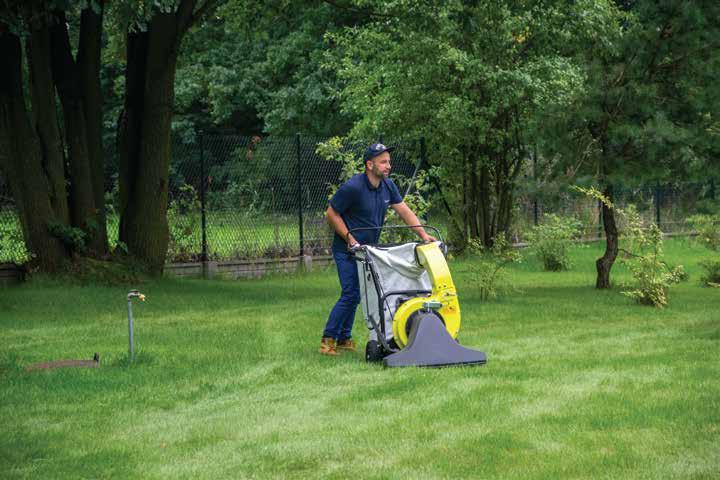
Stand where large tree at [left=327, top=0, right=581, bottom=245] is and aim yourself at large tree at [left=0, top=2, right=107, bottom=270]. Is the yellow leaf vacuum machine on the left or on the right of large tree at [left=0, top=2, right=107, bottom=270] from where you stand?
left

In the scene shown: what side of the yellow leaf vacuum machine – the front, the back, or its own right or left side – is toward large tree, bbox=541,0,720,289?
left

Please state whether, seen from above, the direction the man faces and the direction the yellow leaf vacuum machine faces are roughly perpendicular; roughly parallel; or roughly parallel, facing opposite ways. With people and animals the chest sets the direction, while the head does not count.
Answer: roughly parallel

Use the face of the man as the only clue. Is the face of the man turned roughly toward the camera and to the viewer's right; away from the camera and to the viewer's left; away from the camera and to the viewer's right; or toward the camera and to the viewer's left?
toward the camera and to the viewer's right

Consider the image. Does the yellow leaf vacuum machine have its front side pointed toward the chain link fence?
no

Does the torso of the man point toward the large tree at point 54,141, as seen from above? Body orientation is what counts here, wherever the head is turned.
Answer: no

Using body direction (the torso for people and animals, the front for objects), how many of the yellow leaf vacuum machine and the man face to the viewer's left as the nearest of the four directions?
0

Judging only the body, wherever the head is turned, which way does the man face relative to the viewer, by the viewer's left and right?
facing the viewer and to the right of the viewer

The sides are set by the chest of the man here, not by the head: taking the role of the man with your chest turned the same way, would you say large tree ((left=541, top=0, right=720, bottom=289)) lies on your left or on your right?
on your left

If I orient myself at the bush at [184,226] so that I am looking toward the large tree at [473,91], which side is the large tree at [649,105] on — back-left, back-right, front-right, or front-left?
front-right

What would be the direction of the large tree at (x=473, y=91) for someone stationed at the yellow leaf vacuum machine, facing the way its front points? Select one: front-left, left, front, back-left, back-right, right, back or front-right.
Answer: back-left

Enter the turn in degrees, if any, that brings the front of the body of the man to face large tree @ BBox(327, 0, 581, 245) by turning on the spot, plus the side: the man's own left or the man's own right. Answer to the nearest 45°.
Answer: approximately 135° to the man's own left

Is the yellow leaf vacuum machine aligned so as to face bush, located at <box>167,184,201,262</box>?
no

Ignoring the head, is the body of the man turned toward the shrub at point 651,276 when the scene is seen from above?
no
